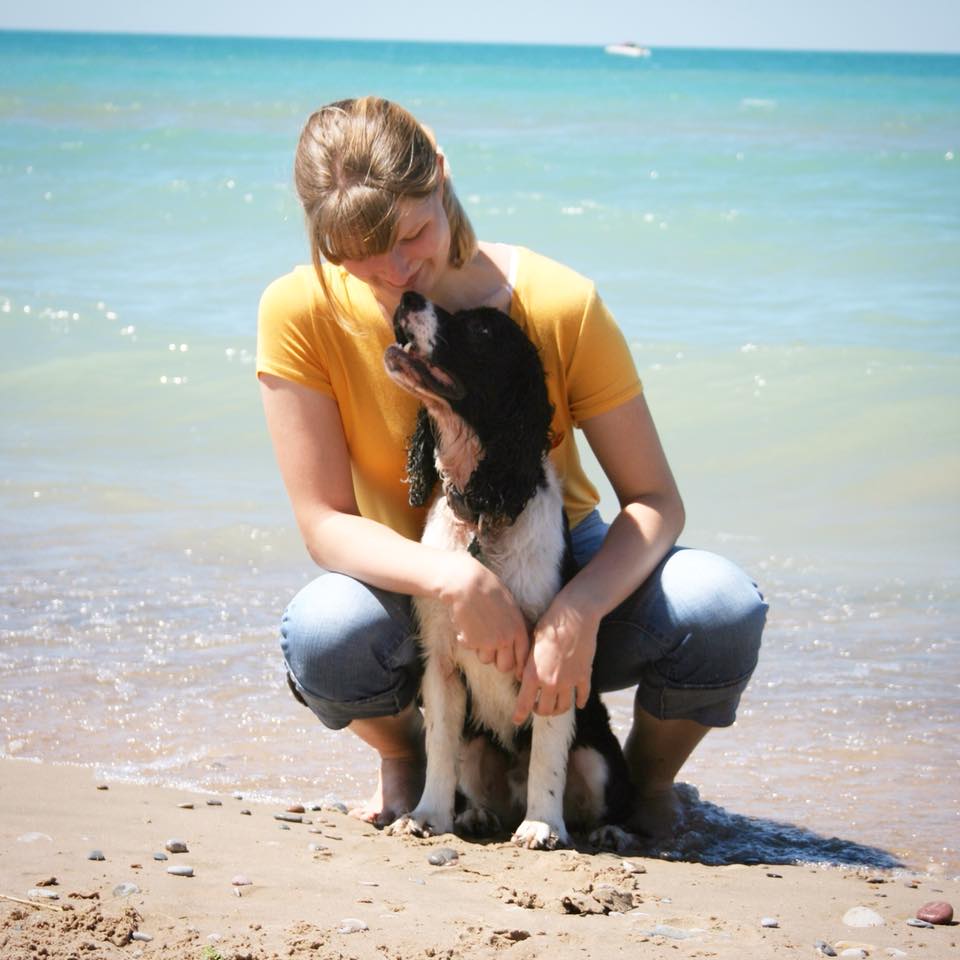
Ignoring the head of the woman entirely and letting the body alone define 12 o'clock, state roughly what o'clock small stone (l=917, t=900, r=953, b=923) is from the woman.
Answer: The small stone is roughly at 10 o'clock from the woman.

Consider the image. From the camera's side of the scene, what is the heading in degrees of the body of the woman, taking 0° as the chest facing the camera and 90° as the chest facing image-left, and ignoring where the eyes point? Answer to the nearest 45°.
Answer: approximately 0°

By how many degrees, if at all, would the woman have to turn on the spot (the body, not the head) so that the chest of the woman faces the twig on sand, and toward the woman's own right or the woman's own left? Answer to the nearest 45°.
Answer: approximately 45° to the woman's own right

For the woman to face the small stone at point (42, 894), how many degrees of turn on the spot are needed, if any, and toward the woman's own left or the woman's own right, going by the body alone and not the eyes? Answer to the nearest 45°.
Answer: approximately 45° to the woman's own right

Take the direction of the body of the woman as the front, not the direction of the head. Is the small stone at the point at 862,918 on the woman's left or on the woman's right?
on the woman's left
